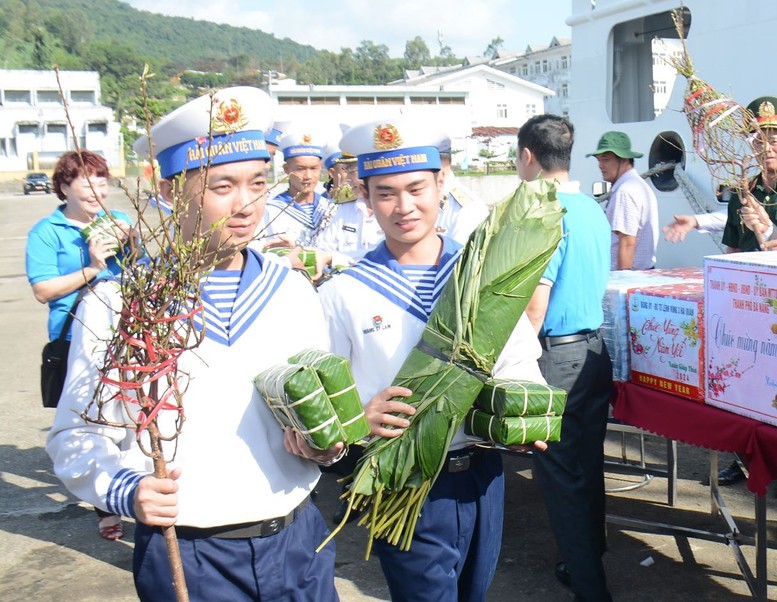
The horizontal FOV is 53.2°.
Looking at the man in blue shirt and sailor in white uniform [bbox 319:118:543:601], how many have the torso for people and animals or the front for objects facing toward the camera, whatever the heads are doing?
1

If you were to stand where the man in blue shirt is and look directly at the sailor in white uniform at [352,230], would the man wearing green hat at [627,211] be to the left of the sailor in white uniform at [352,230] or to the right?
right

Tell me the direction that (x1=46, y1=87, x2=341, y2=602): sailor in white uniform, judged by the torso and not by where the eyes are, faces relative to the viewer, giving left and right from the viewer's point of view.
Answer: facing the viewer and to the right of the viewer

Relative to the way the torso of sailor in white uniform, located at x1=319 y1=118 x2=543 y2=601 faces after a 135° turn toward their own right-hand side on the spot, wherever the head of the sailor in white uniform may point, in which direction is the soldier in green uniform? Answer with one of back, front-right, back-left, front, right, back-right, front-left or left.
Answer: right

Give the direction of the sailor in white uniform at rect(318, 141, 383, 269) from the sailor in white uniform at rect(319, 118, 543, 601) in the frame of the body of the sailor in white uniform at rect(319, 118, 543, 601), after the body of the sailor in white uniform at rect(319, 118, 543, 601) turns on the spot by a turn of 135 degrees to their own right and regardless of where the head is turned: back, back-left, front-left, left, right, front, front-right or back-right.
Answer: front-right

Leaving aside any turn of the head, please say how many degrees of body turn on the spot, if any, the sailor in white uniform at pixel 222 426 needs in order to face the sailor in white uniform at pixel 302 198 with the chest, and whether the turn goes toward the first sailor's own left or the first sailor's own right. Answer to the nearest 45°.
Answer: approximately 135° to the first sailor's own left

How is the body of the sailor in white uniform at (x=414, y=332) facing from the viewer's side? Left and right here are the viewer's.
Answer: facing the viewer

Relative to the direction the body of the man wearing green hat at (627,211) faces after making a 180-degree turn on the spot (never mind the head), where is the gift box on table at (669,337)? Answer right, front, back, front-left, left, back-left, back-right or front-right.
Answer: right

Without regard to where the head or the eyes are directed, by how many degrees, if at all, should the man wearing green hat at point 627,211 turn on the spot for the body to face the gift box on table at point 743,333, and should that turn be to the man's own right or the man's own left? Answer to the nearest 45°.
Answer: approximately 90° to the man's own left

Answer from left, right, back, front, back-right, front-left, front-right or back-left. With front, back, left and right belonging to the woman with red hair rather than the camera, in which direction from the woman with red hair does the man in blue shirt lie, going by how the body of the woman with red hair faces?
front

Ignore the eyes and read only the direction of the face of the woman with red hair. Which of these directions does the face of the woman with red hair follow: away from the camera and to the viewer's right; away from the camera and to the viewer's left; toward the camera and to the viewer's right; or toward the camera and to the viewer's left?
toward the camera and to the viewer's right
